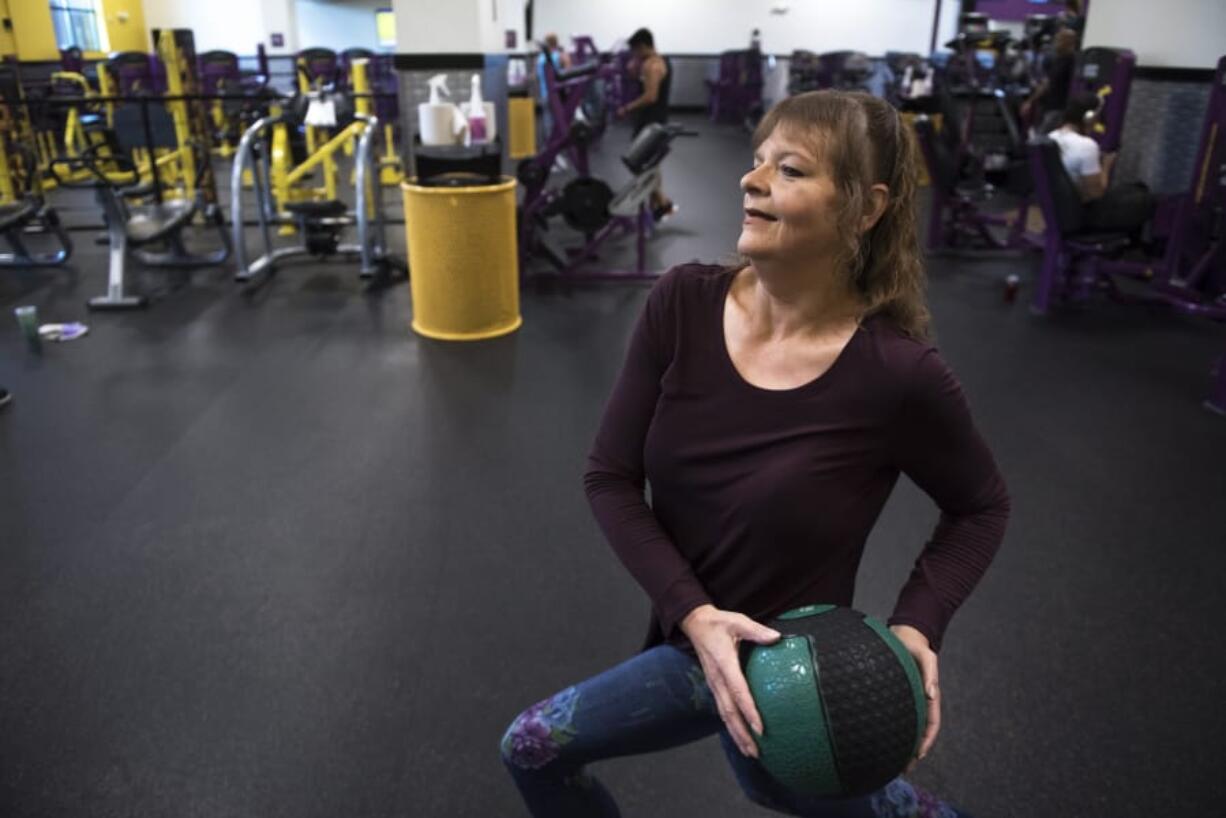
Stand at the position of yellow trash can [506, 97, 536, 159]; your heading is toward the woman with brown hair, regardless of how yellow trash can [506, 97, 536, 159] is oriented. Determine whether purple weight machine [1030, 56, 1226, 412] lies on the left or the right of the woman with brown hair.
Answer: left

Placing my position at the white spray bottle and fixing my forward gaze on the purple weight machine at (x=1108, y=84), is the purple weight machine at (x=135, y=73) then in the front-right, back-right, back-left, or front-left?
back-left

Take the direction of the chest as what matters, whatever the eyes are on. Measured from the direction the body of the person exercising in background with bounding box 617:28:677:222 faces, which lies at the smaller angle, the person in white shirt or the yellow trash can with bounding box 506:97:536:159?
the yellow trash can

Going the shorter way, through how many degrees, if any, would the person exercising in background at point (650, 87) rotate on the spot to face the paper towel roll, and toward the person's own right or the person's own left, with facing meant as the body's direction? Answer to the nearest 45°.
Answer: approximately 45° to the person's own left

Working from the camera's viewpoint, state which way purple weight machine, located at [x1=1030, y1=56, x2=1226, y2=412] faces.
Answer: facing to the right of the viewer
